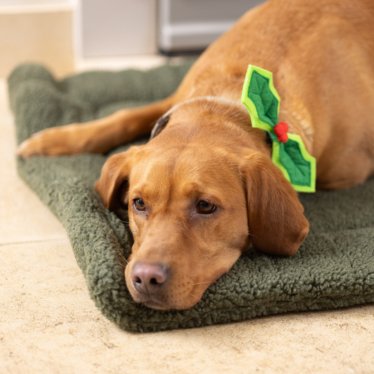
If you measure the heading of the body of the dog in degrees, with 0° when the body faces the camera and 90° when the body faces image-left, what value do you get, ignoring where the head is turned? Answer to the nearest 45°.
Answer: approximately 45°
